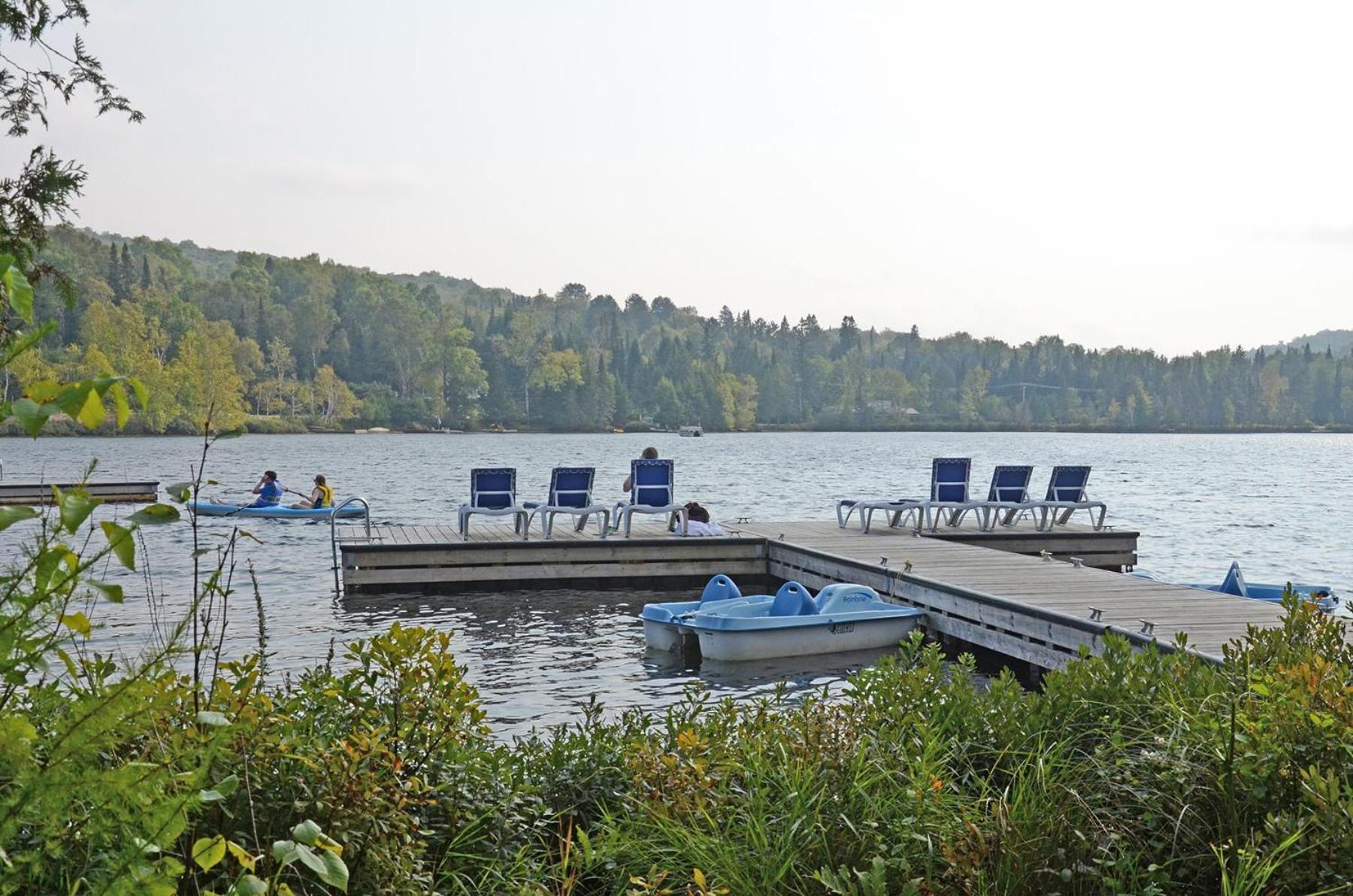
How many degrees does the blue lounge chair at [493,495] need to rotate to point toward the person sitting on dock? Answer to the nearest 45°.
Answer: approximately 90° to its right

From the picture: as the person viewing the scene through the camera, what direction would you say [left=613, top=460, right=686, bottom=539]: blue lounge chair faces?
facing away from the viewer

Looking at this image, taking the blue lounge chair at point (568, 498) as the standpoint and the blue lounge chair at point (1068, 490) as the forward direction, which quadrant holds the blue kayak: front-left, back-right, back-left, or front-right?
back-left

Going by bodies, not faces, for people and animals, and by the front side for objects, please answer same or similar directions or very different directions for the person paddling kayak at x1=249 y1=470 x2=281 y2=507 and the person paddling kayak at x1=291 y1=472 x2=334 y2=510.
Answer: same or similar directions

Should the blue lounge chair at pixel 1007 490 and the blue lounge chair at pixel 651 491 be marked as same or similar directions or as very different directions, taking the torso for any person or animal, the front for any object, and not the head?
same or similar directions

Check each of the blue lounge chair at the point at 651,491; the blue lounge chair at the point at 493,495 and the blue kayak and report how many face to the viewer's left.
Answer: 1

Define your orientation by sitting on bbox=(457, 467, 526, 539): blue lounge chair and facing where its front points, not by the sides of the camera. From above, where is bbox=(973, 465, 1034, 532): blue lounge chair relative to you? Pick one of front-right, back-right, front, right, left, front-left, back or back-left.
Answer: right

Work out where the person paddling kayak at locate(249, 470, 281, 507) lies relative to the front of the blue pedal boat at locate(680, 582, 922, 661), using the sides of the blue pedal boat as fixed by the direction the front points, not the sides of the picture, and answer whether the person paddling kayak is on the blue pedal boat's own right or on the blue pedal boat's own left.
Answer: on the blue pedal boat's own left

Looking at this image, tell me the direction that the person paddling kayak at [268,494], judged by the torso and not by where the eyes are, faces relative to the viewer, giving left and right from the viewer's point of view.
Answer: facing to the left of the viewer

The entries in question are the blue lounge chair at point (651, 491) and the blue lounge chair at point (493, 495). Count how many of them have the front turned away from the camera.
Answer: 2
